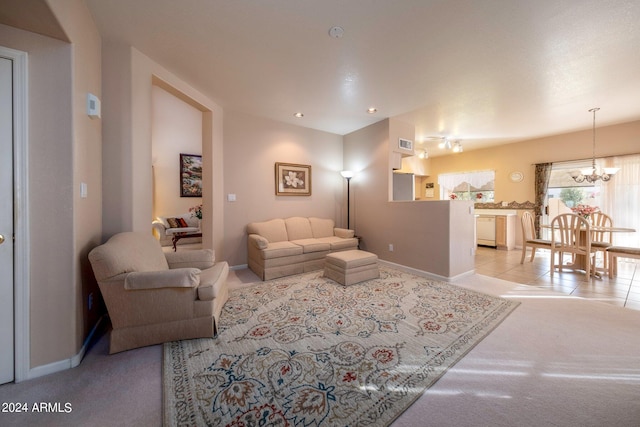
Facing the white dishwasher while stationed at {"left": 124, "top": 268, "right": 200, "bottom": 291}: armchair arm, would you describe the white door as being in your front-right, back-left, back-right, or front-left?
back-left

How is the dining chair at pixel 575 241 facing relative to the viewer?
away from the camera

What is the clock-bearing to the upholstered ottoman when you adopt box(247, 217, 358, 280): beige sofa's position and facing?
The upholstered ottoman is roughly at 12 o'clock from the beige sofa.

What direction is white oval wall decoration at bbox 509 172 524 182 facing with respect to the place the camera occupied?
facing the viewer

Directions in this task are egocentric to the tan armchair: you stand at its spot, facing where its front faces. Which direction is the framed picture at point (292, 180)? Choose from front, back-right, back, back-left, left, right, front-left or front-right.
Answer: front-left

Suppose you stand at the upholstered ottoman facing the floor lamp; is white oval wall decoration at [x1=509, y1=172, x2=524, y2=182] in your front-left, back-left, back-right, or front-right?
front-right

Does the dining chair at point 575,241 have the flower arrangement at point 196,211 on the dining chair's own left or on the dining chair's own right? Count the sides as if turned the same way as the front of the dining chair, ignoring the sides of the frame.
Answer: on the dining chair's own left

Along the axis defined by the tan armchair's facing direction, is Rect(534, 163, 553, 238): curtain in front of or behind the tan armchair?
in front

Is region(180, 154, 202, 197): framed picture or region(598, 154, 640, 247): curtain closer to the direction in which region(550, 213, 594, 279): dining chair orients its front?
the curtain

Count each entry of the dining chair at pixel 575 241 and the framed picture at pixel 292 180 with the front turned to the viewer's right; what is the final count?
0

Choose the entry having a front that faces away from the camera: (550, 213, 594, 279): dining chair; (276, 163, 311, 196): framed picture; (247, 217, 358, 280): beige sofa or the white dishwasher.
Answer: the dining chair

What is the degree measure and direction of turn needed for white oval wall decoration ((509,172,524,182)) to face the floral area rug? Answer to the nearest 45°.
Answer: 0° — it already faces it

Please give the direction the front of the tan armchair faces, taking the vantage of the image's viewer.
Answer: facing to the right of the viewer

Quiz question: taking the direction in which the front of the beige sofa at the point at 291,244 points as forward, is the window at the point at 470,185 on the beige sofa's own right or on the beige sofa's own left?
on the beige sofa's own left

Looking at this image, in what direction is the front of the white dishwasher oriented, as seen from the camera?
facing the viewer and to the left of the viewer
